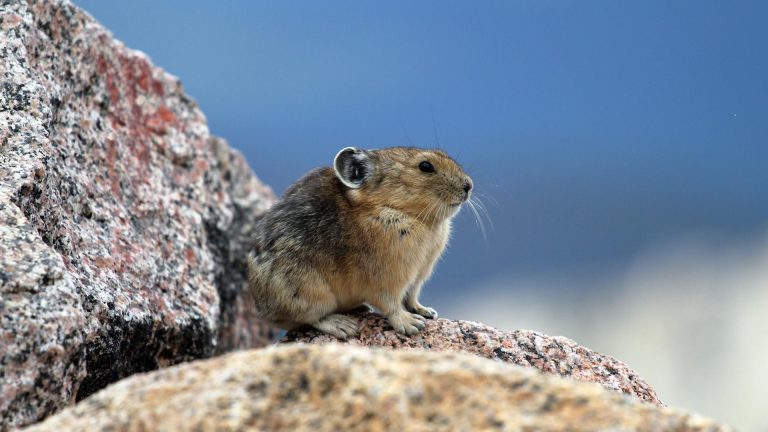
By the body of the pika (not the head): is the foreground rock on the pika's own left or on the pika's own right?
on the pika's own right

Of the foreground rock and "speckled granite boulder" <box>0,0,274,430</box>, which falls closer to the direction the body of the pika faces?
the foreground rock

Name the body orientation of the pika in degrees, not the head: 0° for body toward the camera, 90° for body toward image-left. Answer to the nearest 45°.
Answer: approximately 270°

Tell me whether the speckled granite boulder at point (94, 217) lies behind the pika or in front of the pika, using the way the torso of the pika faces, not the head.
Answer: behind
